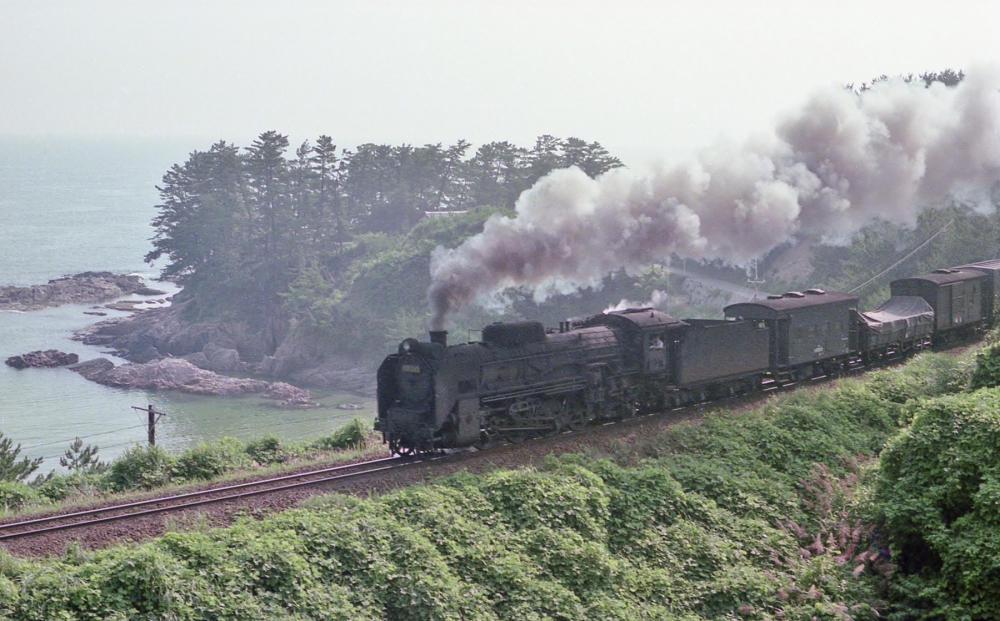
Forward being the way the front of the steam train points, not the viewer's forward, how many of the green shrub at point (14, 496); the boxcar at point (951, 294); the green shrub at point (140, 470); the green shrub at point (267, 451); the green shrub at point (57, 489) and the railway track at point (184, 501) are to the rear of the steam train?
1

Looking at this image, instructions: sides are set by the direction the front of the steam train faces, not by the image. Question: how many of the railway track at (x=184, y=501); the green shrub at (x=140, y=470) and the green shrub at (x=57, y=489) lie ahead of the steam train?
3

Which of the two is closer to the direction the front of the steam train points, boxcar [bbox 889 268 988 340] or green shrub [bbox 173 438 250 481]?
the green shrub

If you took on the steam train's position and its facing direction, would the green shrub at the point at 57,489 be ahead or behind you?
ahead

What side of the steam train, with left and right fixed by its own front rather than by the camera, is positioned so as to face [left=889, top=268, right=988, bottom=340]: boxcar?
back

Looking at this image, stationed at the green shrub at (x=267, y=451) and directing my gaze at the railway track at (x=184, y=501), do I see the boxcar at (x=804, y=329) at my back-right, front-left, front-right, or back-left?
back-left

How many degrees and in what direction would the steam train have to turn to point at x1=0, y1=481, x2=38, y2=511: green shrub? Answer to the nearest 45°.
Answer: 0° — it already faces it

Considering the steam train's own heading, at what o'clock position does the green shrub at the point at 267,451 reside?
The green shrub is roughly at 1 o'clock from the steam train.

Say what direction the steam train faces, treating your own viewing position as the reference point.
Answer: facing the viewer and to the left of the viewer

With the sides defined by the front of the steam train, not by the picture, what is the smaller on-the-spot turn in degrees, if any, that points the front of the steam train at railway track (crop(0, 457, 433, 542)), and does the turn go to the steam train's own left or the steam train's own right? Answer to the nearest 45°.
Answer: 0° — it already faces it

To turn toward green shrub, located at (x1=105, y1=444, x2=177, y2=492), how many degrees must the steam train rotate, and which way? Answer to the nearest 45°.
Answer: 0° — it already faces it

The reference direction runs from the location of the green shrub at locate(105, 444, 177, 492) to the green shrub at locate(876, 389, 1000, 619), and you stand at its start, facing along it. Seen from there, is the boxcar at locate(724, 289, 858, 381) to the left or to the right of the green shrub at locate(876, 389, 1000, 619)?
left
